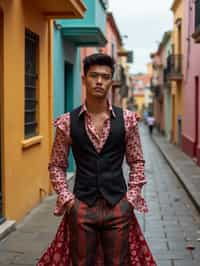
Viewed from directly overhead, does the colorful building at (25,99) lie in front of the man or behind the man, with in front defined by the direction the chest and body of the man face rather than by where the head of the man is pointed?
behind

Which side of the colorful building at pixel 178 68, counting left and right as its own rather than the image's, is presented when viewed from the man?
left

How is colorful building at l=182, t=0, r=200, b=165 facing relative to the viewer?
to the viewer's left

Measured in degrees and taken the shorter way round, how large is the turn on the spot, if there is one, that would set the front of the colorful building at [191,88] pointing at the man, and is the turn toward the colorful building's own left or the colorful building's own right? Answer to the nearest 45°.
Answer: approximately 90° to the colorful building's own left

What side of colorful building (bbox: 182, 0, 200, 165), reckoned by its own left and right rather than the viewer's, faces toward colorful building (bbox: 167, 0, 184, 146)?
right

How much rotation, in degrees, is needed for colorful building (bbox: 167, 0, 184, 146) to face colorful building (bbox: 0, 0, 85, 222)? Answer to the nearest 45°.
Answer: approximately 90° to its left

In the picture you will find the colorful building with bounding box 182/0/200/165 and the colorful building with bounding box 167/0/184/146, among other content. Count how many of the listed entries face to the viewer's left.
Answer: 2

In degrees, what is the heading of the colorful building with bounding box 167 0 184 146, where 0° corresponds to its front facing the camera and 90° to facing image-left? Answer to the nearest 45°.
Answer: approximately 90°

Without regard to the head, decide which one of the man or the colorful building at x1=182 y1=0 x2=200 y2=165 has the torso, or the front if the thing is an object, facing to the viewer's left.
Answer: the colorful building

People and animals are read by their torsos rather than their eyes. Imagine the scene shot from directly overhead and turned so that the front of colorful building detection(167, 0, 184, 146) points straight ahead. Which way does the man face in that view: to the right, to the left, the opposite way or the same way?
to the left
